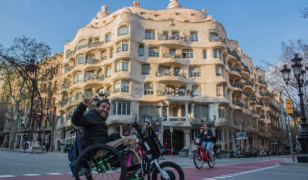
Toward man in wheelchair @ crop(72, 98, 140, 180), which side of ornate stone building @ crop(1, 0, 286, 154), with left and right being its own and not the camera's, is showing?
front

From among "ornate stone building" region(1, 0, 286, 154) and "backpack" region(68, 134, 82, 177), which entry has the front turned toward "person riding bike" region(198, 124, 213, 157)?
the ornate stone building

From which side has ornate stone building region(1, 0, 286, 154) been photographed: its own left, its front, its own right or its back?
front

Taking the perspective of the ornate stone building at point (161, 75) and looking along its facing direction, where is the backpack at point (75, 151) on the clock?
The backpack is roughly at 12 o'clock from the ornate stone building.
